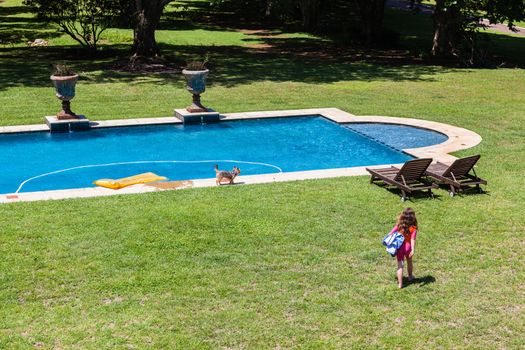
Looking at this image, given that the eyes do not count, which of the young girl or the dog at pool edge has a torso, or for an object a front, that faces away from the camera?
the young girl

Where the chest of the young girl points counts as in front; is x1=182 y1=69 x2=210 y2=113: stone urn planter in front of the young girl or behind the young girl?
in front

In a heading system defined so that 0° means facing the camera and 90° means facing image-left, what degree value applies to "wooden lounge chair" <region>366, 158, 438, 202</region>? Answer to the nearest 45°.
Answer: approximately 135°

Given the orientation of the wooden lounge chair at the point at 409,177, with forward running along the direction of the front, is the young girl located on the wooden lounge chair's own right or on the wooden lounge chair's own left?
on the wooden lounge chair's own left

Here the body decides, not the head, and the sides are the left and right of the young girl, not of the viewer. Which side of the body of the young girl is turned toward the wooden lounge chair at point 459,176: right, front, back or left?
front

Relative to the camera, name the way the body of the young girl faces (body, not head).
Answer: away from the camera

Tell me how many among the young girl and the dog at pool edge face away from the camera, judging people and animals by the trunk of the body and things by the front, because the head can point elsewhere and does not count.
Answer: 1

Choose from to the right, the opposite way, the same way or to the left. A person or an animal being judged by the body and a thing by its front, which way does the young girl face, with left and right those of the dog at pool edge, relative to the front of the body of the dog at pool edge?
to the left

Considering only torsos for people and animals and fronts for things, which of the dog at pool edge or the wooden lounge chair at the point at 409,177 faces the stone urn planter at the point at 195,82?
the wooden lounge chair

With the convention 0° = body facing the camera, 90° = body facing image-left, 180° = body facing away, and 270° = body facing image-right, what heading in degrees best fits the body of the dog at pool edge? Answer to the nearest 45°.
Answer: approximately 270°

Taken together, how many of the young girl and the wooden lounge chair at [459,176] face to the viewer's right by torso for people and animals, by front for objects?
0

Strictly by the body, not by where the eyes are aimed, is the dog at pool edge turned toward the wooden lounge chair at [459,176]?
yes
